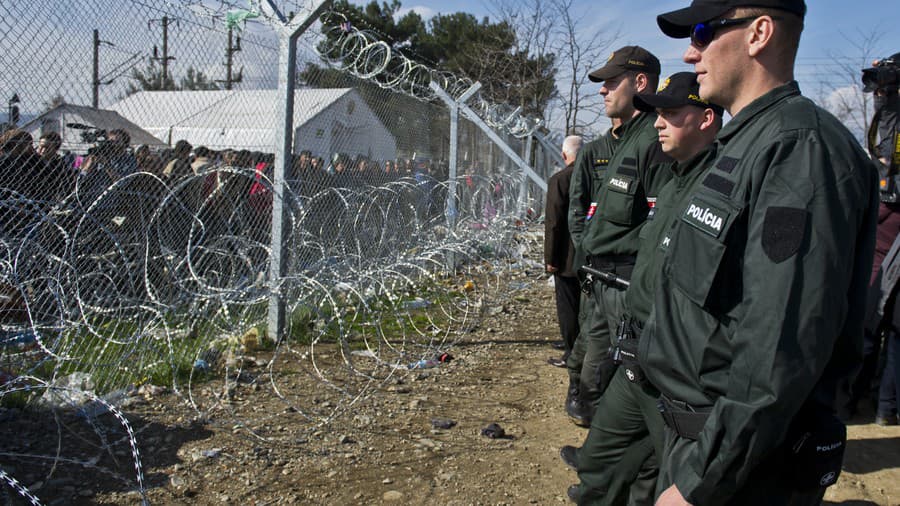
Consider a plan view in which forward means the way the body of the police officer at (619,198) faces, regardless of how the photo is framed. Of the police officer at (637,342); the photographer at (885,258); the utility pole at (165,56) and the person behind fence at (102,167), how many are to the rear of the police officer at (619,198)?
1

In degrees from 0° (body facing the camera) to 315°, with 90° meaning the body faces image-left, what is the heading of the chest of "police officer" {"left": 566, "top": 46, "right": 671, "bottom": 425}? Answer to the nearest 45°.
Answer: approximately 45°

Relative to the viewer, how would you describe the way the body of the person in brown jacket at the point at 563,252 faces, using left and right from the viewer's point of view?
facing to the left of the viewer

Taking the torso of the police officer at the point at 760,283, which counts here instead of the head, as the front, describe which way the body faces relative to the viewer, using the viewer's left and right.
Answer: facing to the left of the viewer

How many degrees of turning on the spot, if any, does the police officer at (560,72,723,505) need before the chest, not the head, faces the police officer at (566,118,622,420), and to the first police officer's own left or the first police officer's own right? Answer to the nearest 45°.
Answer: approximately 90° to the first police officer's own right

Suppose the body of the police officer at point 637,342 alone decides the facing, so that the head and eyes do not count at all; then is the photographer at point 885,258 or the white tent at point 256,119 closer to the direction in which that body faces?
the white tent

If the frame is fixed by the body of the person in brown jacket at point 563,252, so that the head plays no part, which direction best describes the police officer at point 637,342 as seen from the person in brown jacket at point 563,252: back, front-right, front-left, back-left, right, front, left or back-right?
left

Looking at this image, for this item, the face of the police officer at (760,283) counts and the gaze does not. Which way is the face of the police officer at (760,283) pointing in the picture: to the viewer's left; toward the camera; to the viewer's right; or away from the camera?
to the viewer's left

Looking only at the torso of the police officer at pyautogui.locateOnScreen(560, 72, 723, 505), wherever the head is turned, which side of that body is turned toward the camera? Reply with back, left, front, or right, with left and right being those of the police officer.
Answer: left

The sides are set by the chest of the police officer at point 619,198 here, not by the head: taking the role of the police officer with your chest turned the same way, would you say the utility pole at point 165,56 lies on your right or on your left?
on your right

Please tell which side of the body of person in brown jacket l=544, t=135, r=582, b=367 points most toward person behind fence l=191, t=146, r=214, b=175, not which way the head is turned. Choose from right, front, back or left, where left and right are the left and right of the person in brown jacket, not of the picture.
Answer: front

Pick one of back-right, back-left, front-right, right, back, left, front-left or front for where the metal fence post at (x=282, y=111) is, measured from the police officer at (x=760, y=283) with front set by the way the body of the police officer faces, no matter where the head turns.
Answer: front-right
